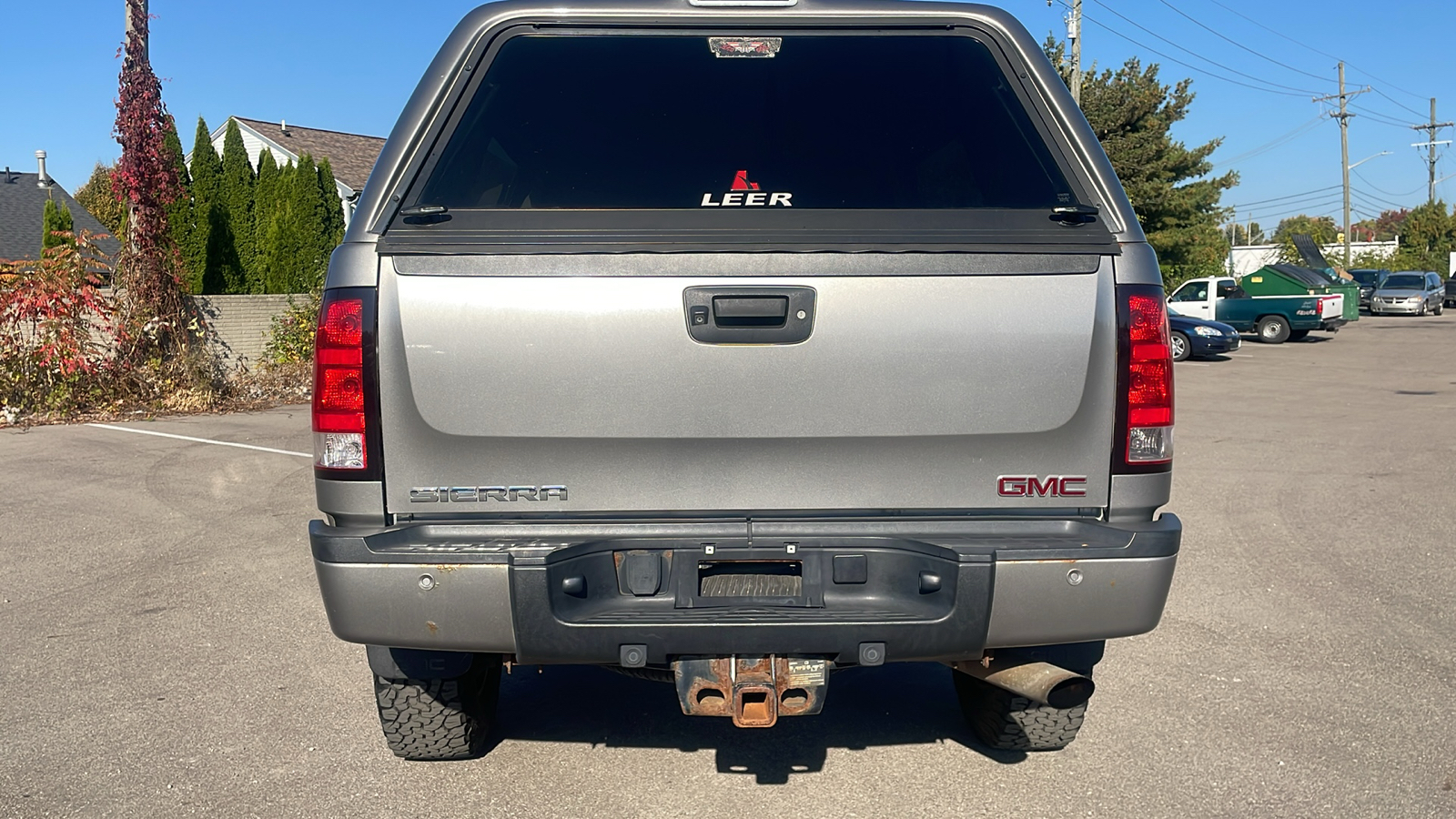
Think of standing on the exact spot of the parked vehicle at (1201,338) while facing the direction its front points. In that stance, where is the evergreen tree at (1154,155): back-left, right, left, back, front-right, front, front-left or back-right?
back-left

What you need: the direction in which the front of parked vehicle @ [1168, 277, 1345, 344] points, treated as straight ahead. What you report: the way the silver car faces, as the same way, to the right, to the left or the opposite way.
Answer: to the left

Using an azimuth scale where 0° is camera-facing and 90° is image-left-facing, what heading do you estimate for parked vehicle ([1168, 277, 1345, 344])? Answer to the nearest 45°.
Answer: approximately 135°

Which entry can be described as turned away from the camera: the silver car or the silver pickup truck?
the silver pickup truck

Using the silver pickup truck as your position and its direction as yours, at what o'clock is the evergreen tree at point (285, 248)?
The evergreen tree is roughly at 11 o'clock from the silver pickup truck.

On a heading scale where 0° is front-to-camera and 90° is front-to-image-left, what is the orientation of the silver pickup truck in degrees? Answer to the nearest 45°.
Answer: approximately 180°

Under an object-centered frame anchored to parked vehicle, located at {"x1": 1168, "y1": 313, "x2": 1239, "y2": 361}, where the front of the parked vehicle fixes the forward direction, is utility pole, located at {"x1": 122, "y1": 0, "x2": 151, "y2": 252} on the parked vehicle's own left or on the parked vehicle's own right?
on the parked vehicle's own right

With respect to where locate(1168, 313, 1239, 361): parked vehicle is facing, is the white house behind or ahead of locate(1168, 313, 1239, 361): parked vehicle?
behind

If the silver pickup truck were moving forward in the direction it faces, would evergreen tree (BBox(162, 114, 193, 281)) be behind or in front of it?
in front

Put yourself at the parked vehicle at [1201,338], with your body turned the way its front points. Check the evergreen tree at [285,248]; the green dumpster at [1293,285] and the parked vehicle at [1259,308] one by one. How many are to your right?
1

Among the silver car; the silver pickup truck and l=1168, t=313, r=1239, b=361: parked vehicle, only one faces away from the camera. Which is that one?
the silver pickup truck

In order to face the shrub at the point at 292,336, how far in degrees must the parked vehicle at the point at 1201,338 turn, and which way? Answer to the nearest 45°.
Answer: approximately 90° to its right

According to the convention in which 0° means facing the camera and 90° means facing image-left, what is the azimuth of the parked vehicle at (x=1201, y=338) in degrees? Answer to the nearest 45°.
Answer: approximately 315°

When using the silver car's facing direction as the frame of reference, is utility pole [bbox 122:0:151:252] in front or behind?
in front
